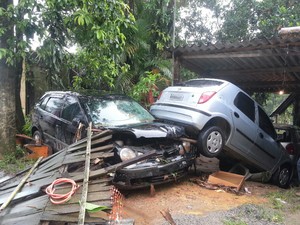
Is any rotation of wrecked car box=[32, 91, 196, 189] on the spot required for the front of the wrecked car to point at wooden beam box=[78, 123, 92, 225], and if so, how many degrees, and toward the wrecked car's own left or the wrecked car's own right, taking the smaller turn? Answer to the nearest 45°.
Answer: approximately 45° to the wrecked car's own right

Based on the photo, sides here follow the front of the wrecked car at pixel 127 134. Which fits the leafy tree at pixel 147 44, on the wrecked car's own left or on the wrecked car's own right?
on the wrecked car's own left

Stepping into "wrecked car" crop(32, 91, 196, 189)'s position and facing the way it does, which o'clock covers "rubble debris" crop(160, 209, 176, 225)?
The rubble debris is roughly at 1 o'clock from the wrecked car.

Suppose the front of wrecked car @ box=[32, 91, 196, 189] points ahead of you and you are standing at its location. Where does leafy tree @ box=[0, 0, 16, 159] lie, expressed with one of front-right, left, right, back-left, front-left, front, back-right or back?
back

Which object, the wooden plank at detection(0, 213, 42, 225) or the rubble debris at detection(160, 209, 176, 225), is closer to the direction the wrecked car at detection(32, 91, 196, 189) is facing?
the rubble debris

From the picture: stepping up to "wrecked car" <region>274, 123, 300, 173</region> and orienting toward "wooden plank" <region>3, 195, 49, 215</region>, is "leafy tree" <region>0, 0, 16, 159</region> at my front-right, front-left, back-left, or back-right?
front-right

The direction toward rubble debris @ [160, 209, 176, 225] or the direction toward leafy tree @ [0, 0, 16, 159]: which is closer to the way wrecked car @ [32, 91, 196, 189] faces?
the rubble debris

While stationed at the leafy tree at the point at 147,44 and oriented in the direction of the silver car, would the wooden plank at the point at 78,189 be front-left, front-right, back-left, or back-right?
front-right

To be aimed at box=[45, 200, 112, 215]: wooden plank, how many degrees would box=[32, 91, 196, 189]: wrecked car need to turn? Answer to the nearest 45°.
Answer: approximately 45° to its right
